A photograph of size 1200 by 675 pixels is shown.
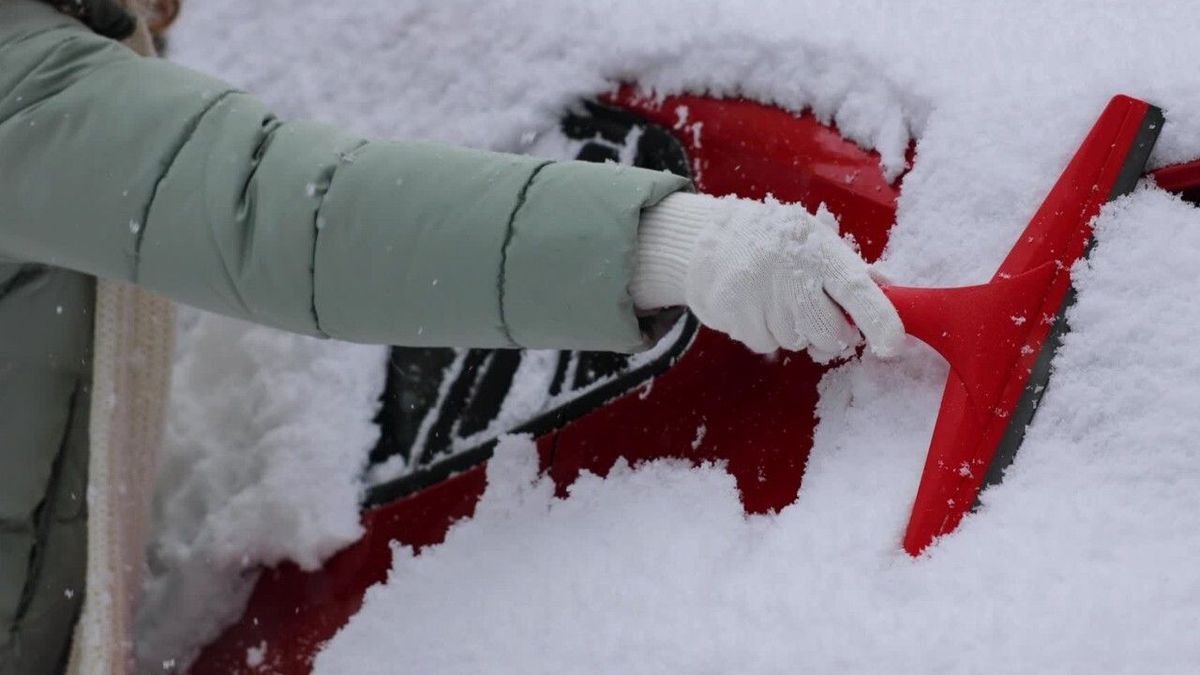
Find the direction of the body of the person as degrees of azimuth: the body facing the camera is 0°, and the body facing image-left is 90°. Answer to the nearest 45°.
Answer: approximately 270°
